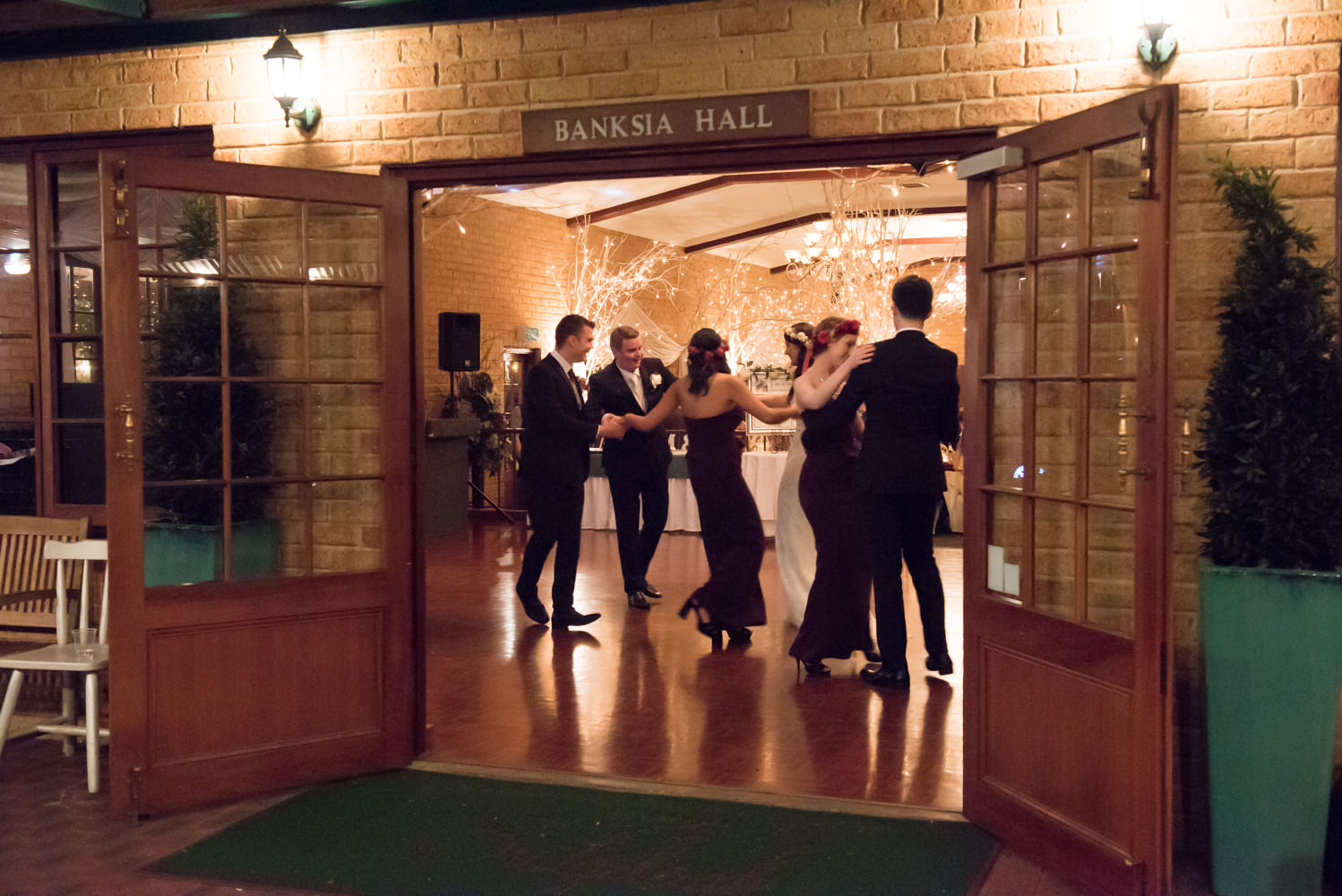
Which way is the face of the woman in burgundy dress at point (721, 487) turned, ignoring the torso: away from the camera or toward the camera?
away from the camera

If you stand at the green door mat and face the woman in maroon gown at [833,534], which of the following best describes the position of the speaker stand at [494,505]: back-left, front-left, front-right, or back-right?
front-left

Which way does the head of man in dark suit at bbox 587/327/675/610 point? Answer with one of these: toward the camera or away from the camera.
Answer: toward the camera

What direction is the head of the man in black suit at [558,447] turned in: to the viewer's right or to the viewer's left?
to the viewer's right

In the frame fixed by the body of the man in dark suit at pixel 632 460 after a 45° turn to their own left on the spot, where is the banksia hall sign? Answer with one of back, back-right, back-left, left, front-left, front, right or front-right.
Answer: right

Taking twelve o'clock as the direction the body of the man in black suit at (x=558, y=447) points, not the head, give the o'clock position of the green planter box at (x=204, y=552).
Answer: The green planter box is roughly at 4 o'clock from the man in black suit.

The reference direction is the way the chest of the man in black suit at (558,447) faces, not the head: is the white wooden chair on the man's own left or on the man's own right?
on the man's own right

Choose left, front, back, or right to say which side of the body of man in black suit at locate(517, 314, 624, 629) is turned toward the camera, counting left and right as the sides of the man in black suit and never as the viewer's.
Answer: right
